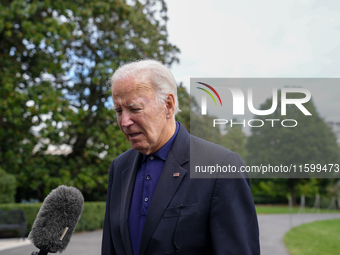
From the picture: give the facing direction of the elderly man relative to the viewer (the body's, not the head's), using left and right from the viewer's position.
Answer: facing the viewer and to the left of the viewer
